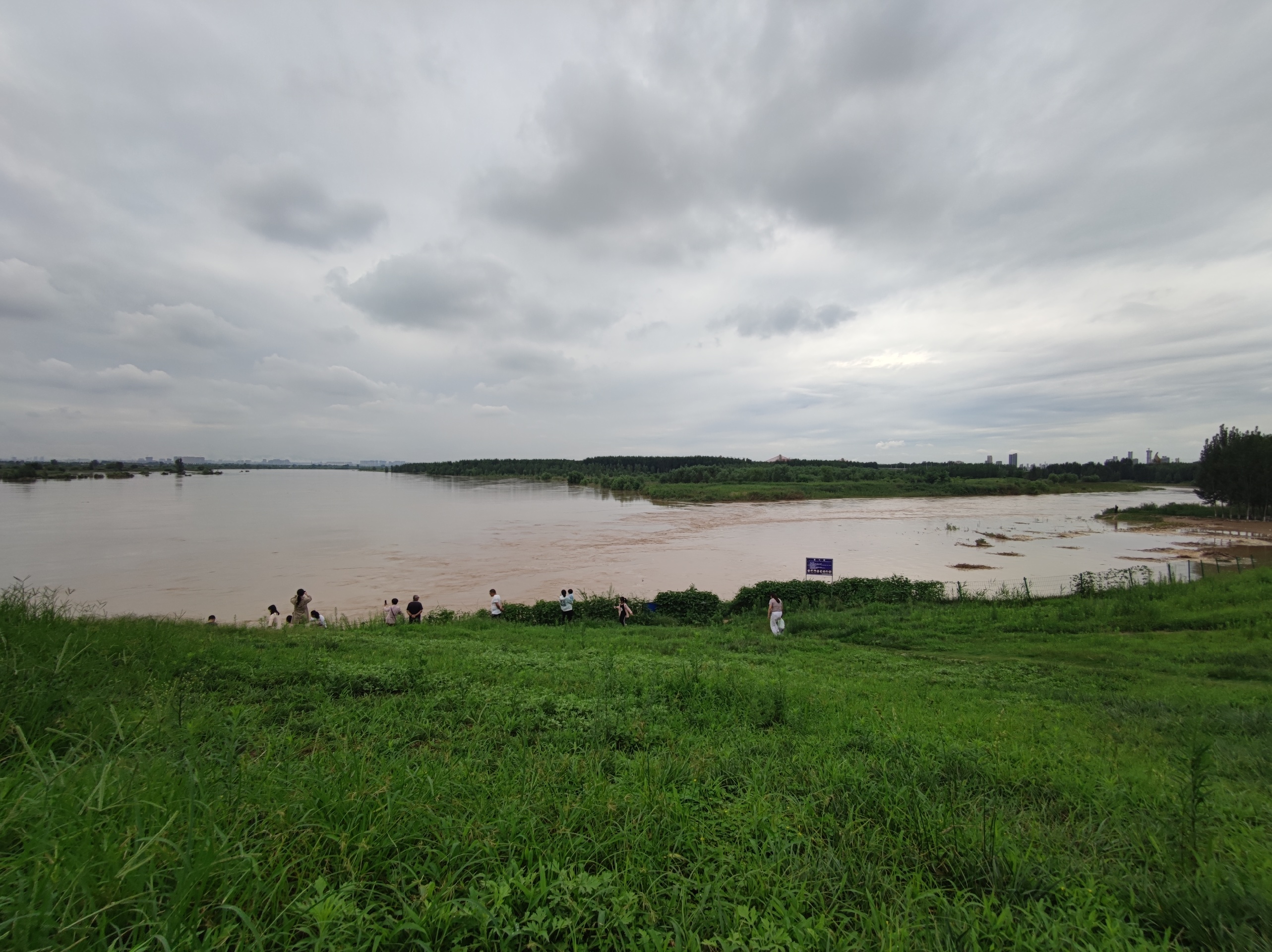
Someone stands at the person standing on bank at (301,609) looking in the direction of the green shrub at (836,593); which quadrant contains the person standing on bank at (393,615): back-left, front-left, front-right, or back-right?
front-right

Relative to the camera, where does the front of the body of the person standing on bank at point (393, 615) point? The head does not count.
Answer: away from the camera

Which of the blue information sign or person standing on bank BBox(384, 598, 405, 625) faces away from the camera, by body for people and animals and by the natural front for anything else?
the person standing on bank

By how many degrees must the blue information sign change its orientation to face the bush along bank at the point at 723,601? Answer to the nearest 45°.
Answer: approximately 45° to its right

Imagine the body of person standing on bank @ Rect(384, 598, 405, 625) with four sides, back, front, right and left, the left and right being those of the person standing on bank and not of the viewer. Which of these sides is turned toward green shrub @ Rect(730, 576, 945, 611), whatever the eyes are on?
right

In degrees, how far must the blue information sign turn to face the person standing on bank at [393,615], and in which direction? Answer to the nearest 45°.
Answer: approximately 45° to its right

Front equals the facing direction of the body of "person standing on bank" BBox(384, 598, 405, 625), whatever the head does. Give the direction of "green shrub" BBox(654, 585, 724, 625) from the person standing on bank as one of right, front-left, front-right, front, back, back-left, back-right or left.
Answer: right

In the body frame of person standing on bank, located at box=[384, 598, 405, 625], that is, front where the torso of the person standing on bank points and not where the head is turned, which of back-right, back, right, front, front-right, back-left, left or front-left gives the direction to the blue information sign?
right

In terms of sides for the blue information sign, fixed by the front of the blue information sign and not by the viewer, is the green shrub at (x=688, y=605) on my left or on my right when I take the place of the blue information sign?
on my right

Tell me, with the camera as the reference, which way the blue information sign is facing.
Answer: facing the viewer

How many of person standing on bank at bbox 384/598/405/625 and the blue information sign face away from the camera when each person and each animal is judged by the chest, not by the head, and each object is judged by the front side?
1

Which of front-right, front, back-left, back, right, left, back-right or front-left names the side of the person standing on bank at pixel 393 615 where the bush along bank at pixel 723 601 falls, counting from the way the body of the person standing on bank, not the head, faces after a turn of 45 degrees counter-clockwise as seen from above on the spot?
back-right
